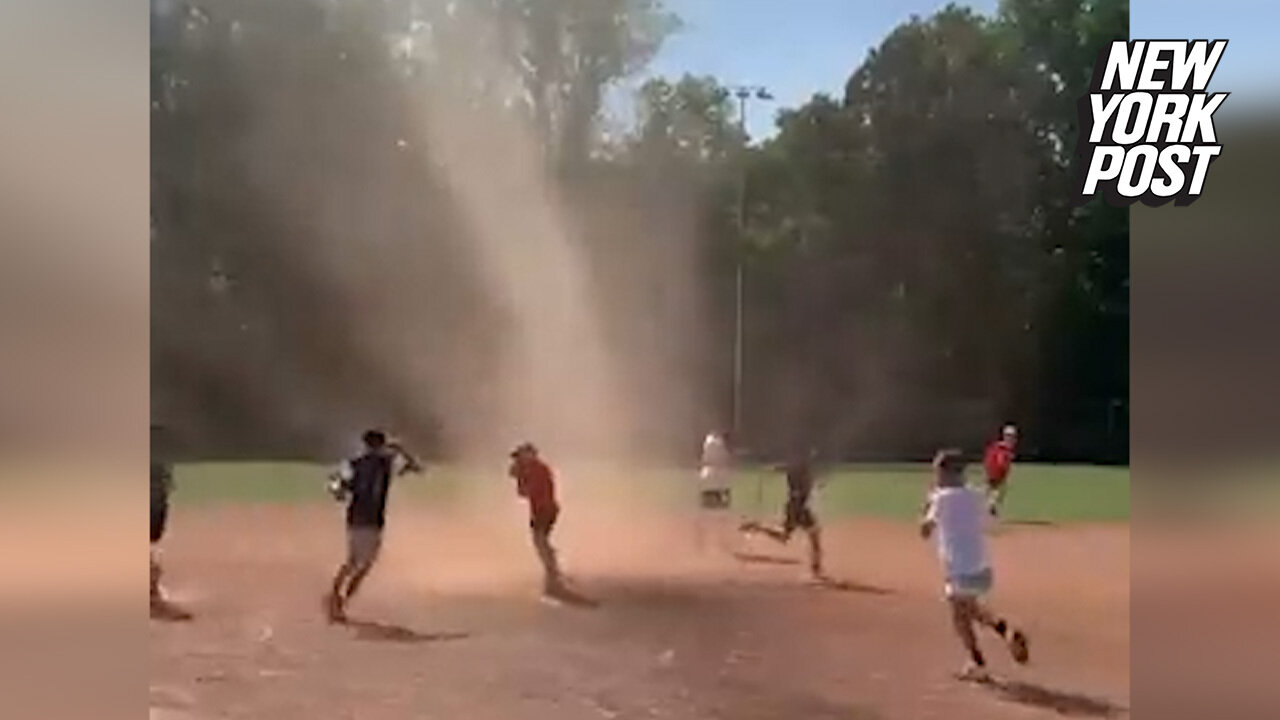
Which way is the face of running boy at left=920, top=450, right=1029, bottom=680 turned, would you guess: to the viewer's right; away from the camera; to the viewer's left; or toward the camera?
away from the camera

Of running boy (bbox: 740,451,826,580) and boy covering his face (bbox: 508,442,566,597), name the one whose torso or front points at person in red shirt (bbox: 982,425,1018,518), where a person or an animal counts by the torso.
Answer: running boy (bbox: 740,451,826,580)

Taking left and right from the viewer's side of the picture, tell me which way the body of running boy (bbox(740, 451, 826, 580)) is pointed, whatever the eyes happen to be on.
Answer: facing to the right of the viewer

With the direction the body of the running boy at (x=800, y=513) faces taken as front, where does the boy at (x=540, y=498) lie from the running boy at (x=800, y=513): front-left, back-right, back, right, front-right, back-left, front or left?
back

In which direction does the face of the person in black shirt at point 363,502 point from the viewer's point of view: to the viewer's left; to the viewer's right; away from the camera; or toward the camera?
away from the camera

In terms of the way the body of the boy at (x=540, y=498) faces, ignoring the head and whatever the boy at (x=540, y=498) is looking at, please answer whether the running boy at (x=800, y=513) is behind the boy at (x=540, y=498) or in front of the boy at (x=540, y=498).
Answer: behind
